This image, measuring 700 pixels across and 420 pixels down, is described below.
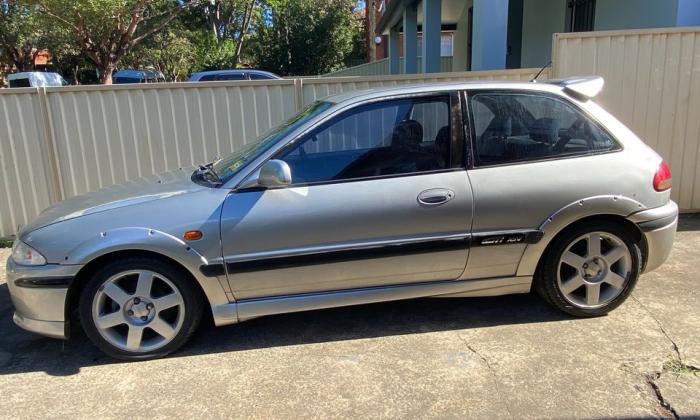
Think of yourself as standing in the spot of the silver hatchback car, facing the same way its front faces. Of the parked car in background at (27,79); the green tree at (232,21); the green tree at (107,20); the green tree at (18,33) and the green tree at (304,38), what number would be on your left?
0

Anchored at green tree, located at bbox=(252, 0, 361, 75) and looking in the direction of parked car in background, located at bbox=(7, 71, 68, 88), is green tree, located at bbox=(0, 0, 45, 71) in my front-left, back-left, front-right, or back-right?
front-right

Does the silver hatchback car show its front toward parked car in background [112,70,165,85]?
no

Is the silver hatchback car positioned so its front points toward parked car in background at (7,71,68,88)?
no

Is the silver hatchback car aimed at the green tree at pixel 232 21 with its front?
no

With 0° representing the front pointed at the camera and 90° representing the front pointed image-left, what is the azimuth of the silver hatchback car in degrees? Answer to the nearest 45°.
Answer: approximately 90°

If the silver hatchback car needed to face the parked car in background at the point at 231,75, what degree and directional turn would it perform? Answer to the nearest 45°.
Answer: approximately 90° to its right

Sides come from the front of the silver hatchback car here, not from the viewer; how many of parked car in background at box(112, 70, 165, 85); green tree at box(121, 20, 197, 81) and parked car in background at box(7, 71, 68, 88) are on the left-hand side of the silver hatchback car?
0

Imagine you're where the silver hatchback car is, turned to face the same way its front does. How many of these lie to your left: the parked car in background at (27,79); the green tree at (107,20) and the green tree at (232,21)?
0

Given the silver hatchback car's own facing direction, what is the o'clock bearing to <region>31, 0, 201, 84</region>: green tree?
The green tree is roughly at 2 o'clock from the silver hatchback car.
